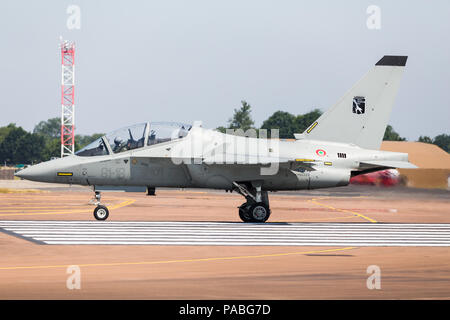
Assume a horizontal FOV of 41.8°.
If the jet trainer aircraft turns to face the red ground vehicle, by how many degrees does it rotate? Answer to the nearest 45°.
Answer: approximately 135° to its right

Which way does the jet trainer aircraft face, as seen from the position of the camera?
facing to the left of the viewer
